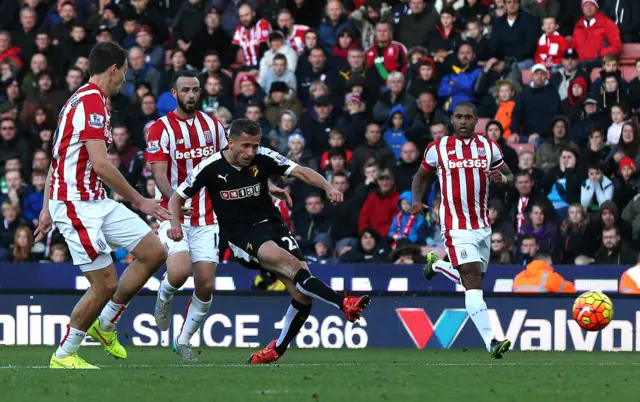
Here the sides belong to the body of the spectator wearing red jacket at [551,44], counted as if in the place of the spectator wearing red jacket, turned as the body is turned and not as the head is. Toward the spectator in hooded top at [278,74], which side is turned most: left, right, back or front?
right

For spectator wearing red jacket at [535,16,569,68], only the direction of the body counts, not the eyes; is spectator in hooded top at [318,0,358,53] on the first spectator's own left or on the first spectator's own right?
on the first spectator's own right

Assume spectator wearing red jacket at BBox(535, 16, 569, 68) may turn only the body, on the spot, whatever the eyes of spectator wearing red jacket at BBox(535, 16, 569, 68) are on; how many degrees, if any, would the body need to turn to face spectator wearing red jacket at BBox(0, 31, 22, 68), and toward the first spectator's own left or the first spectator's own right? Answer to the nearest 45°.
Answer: approximately 90° to the first spectator's own right

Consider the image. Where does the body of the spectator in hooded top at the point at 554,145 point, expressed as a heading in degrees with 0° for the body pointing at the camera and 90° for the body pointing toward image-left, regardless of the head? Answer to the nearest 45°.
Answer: approximately 0°

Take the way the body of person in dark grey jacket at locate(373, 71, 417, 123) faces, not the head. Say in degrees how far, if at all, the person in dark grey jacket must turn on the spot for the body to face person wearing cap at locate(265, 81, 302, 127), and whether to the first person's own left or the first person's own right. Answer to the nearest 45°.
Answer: approximately 90° to the first person's own right

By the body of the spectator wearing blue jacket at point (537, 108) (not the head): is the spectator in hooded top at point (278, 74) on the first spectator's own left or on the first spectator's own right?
on the first spectator's own right

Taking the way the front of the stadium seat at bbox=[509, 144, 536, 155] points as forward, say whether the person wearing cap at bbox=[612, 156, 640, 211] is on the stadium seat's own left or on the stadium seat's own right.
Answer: on the stadium seat's own left
